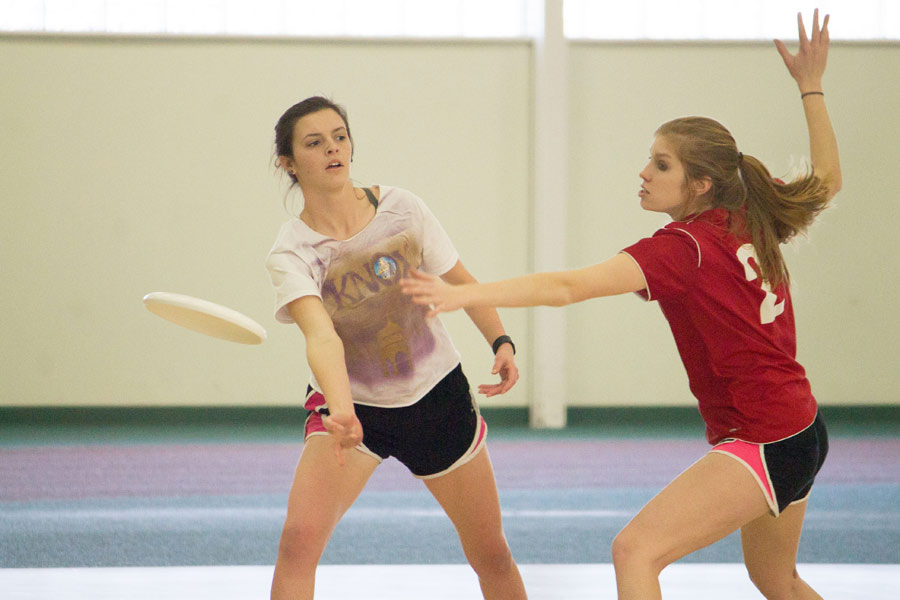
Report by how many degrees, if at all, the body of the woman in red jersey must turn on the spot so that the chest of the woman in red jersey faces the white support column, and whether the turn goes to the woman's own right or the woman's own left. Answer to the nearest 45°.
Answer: approximately 45° to the woman's own right

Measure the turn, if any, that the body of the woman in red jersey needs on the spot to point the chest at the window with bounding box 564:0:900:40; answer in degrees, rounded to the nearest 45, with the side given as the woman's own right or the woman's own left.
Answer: approximately 45° to the woman's own right

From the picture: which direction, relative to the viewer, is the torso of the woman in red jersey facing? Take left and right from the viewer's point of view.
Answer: facing away from the viewer and to the left of the viewer

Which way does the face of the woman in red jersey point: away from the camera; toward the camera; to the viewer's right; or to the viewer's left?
to the viewer's left
